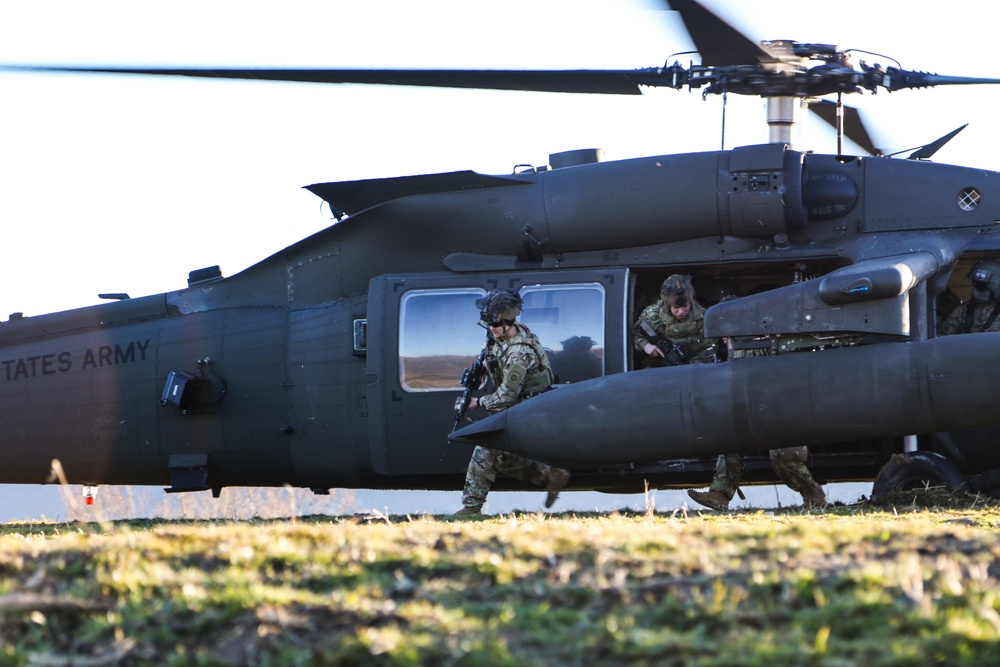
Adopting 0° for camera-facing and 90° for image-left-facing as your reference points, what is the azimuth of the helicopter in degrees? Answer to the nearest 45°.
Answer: approximately 270°

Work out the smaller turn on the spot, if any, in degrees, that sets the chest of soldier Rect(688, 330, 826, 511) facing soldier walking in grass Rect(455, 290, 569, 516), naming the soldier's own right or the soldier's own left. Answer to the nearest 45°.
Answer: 0° — they already face them

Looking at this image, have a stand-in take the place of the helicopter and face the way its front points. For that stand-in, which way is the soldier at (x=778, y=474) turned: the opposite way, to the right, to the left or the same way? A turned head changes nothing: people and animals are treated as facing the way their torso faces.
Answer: the opposite way

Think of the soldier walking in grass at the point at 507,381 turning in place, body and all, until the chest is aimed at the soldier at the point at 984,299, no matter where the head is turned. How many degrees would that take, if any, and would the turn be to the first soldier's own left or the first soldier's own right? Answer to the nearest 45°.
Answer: approximately 180°

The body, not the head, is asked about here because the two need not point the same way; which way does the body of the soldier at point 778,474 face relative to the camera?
to the viewer's left

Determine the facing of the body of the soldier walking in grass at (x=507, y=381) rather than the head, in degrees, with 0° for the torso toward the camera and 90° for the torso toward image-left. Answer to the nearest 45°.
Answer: approximately 90°

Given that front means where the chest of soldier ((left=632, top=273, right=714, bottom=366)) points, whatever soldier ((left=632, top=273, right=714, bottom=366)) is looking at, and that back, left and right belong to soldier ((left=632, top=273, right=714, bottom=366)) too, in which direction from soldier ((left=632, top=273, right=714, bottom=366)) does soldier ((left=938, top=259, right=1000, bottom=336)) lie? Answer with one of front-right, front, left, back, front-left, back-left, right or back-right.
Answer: left

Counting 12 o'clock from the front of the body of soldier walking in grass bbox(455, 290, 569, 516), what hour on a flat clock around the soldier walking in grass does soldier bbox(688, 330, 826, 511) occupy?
The soldier is roughly at 6 o'clock from the soldier walking in grass.

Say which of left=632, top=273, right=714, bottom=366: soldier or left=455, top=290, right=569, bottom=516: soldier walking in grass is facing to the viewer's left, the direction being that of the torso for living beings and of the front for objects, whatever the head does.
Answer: the soldier walking in grass
